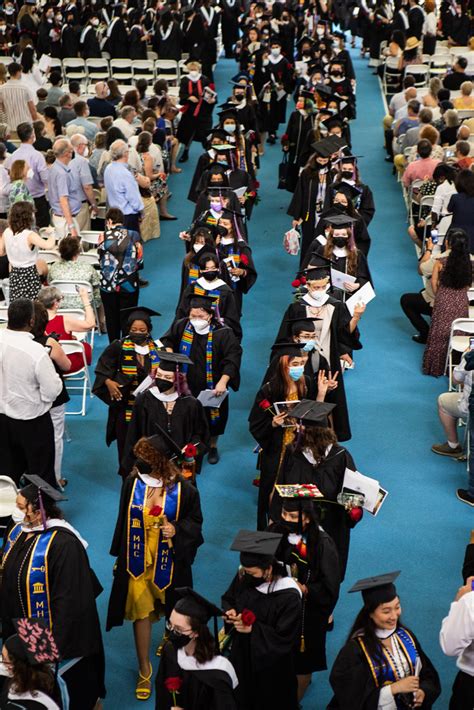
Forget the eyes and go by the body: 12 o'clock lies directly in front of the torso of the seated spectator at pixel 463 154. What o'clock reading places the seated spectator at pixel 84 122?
the seated spectator at pixel 84 122 is roughly at 9 o'clock from the seated spectator at pixel 463 154.

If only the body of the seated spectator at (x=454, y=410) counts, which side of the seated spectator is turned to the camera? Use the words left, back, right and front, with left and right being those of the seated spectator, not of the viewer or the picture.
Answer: left

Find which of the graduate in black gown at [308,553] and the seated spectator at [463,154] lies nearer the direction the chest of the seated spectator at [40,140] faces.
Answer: the seated spectator

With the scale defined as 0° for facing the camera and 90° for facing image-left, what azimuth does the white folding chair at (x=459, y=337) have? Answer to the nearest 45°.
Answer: approximately 135°

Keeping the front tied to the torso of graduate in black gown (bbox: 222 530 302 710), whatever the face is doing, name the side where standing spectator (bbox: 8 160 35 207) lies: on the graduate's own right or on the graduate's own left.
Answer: on the graduate's own right

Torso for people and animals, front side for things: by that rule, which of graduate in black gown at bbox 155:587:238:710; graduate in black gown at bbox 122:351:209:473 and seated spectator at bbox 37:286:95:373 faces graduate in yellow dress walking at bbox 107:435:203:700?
graduate in black gown at bbox 122:351:209:473

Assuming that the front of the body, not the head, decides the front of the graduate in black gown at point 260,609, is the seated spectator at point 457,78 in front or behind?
behind

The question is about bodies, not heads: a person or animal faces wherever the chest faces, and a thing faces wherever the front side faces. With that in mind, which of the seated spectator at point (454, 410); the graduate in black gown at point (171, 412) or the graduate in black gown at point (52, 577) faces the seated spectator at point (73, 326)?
the seated spectator at point (454, 410)

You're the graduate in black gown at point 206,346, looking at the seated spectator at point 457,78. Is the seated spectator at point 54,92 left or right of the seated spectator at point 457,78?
left

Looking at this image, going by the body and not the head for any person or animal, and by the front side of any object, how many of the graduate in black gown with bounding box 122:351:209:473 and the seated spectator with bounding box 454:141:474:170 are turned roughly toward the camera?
1

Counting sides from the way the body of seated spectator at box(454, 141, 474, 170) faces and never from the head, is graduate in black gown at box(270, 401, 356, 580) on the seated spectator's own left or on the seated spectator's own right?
on the seated spectator's own left
